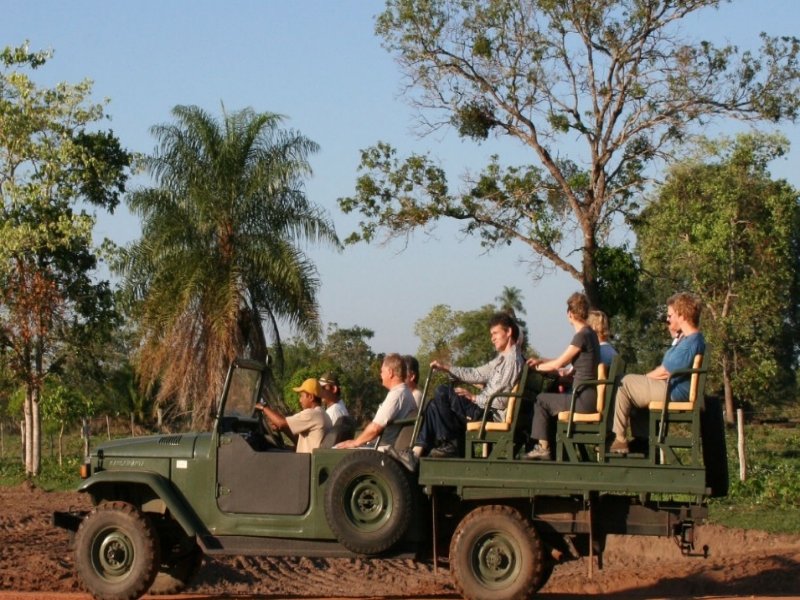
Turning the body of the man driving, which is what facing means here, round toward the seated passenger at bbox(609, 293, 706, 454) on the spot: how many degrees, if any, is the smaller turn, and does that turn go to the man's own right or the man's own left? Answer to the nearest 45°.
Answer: approximately 135° to the man's own left

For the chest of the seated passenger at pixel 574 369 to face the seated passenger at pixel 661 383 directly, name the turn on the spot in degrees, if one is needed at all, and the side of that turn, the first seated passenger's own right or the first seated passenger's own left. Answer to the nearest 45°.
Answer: approximately 180°

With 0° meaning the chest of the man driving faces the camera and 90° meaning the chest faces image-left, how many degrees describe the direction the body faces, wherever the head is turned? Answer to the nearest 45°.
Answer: approximately 90°

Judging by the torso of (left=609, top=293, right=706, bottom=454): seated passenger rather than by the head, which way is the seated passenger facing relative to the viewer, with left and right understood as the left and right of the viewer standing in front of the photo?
facing to the left of the viewer

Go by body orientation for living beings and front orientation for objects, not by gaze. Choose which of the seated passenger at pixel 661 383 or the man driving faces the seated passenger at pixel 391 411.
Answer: the seated passenger at pixel 661 383

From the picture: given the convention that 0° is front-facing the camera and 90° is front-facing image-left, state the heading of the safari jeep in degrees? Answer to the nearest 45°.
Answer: approximately 90°

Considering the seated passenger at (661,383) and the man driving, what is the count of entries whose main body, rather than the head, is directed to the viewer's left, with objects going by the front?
2

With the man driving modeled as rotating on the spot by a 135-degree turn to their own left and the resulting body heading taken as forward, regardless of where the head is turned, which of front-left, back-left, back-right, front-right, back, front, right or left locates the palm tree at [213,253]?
back-left

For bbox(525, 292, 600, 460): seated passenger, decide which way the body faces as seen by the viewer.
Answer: to the viewer's left

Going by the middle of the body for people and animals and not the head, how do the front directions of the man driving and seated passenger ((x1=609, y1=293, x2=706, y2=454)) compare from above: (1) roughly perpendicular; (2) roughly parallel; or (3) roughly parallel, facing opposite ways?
roughly parallel

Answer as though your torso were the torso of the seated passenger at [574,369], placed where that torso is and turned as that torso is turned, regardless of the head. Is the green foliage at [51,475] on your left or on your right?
on your right

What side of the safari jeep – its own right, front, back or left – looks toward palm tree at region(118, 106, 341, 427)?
right

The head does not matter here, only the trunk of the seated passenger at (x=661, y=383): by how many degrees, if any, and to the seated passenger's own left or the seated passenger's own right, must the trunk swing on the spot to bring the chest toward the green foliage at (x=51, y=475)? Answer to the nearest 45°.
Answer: approximately 45° to the seated passenger's own right

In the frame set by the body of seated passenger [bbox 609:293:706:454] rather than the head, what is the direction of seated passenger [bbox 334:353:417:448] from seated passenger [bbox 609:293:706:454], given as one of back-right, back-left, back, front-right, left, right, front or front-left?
front

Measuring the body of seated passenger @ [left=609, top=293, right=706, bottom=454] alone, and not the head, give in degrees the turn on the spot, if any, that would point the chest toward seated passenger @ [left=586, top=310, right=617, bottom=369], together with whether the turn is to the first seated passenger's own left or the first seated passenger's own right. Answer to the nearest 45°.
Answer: approximately 45° to the first seated passenger's own right

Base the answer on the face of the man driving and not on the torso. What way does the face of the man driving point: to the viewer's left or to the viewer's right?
to the viewer's left

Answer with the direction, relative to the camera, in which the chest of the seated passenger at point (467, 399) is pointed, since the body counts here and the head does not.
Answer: to the viewer's left
